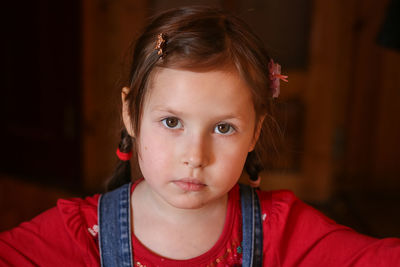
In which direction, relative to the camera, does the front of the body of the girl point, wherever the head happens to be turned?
toward the camera
